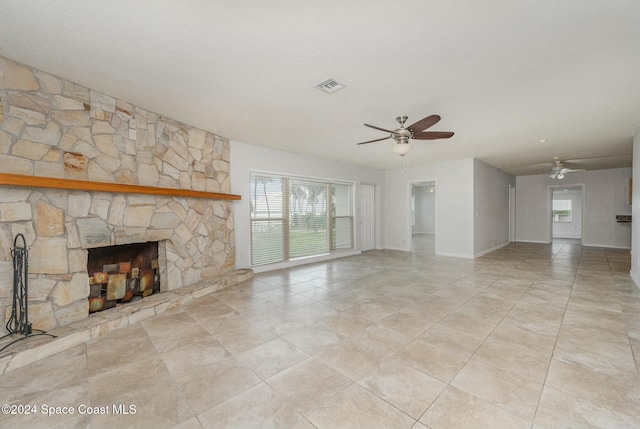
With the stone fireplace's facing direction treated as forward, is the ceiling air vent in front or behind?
in front

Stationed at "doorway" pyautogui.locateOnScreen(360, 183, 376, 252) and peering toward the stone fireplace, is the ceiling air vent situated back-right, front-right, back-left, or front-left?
front-left

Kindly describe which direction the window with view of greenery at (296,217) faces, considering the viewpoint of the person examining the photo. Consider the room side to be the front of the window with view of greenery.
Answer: facing the viewer and to the right of the viewer

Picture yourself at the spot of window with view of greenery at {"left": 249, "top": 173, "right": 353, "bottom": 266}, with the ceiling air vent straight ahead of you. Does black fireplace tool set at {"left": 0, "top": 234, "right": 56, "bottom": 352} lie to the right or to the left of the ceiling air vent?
right

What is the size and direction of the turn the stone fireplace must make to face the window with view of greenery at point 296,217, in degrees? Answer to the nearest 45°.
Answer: approximately 45° to its left

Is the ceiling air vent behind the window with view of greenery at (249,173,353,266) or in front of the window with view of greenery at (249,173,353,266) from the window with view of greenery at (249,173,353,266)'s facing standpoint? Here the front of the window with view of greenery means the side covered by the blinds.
in front

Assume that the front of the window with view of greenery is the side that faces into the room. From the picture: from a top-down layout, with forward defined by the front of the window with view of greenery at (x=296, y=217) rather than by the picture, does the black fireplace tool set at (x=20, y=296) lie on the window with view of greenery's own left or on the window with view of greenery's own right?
on the window with view of greenery's own right

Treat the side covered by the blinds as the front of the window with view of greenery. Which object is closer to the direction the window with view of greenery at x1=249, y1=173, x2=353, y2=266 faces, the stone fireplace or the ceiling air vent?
the ceiling air vent

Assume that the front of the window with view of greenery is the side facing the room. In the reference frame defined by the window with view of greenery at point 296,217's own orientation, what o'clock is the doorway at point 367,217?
The doorway is roughly at 9 o'clock from the window with view of greenery.

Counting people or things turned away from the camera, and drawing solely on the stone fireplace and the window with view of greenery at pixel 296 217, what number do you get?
0

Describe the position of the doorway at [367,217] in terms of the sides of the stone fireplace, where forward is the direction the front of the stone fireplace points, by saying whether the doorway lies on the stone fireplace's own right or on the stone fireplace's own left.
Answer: on the stone fireplace's own left

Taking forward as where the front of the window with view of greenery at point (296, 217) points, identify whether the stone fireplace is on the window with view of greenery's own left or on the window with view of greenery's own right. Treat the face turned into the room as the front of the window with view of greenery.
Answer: on the window with view of greenery's own right
